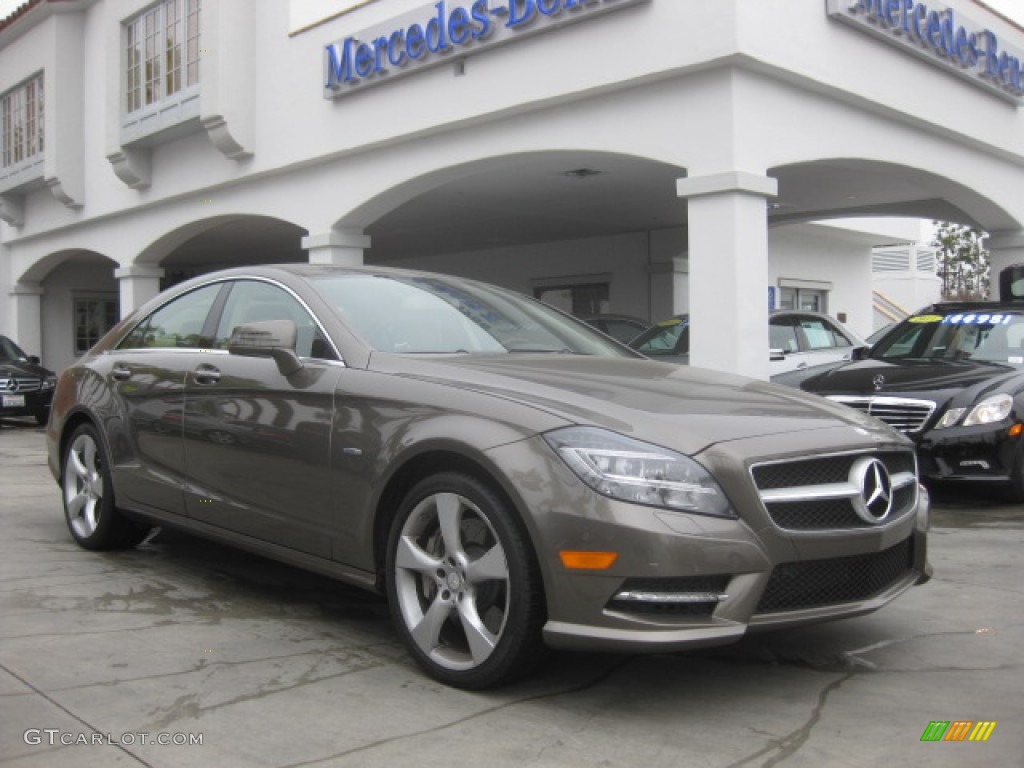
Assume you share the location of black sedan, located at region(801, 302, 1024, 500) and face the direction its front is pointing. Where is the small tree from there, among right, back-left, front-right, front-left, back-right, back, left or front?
back-right

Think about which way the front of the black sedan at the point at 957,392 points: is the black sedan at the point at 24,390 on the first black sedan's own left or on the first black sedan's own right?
on the first black sedan's own right

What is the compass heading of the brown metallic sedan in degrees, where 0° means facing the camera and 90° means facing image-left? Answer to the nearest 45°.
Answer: approximately 315°

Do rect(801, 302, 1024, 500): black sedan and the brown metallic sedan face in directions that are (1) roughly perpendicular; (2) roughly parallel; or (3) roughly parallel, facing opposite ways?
roughly perpendicular

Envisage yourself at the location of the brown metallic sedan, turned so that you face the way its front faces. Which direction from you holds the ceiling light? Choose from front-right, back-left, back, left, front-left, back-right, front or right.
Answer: back-left

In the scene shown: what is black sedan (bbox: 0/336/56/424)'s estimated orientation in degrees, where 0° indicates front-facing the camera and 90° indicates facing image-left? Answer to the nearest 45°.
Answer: approximately 315°
